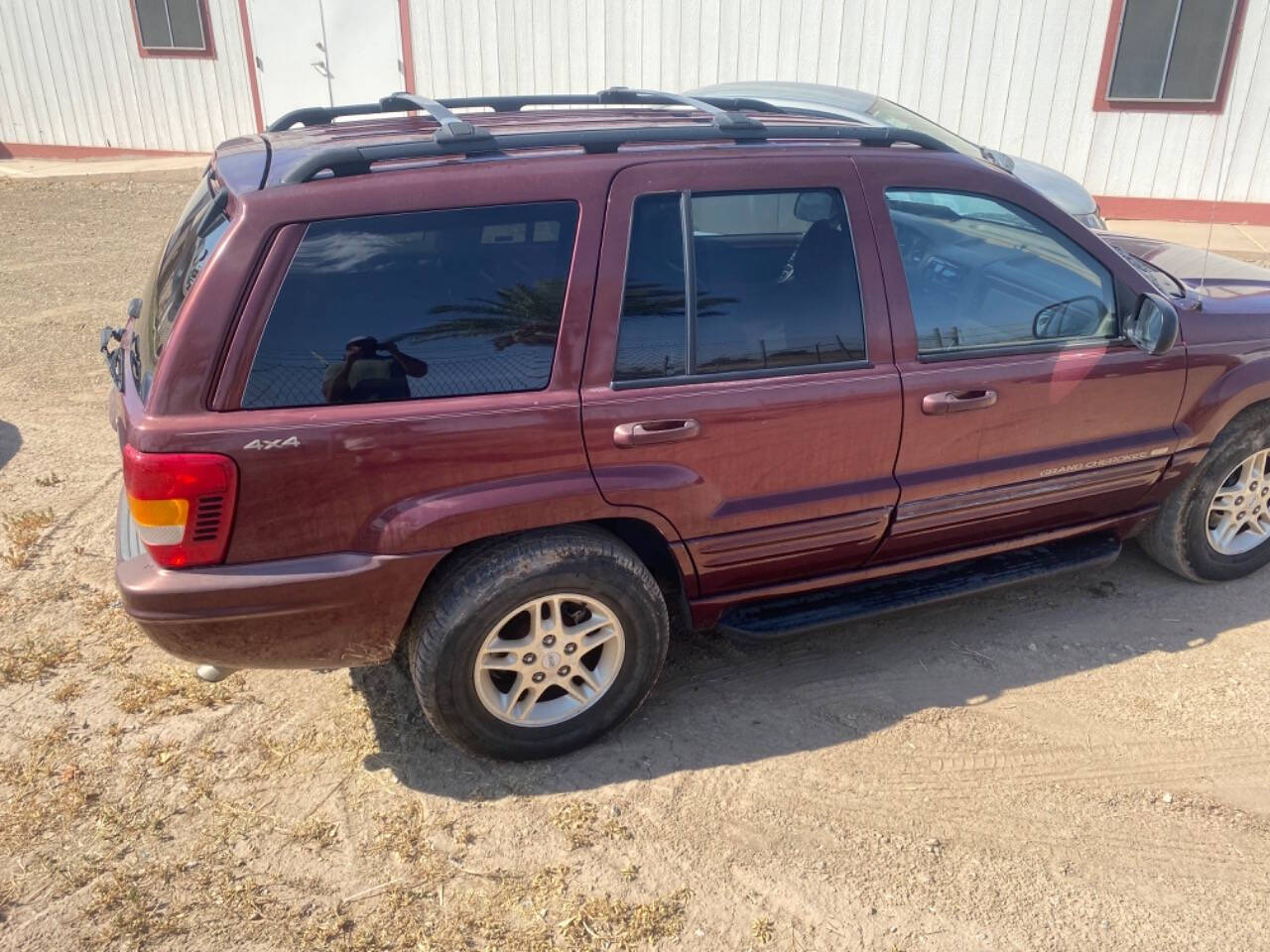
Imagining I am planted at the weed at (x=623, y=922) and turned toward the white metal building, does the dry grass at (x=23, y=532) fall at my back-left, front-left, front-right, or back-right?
front-left

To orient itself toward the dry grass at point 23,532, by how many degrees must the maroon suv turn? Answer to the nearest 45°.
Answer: approximately 135° to its left

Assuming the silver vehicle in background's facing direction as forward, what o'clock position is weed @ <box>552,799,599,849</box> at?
The weed is roughly at 3 o'clock from the silver vehicle in background.

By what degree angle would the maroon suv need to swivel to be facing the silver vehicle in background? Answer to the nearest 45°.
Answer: approximately 45° to its left

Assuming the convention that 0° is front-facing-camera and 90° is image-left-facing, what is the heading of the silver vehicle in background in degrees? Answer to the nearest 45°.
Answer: approximately 270°

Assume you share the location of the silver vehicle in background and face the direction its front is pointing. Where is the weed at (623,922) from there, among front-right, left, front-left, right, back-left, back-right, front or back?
right

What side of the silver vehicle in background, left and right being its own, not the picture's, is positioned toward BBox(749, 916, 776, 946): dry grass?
right

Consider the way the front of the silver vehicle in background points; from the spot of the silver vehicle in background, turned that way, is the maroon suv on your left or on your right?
on your right

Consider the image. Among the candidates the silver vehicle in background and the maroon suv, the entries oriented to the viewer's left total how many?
0

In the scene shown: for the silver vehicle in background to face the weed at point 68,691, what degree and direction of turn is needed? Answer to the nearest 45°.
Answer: approximately 90° to its right

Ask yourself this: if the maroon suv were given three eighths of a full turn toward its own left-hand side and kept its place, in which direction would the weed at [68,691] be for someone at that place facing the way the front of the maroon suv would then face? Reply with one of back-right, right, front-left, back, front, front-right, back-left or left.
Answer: front

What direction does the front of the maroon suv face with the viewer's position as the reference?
facing away from the viewer and to the right of the viewer
